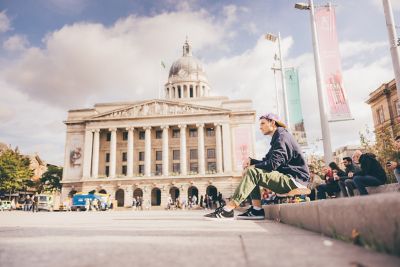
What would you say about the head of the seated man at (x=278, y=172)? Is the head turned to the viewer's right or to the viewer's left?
to the viewer's left

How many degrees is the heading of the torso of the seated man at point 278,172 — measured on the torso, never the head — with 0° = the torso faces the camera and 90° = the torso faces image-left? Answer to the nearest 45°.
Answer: approximately 90°

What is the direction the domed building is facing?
toward the camera

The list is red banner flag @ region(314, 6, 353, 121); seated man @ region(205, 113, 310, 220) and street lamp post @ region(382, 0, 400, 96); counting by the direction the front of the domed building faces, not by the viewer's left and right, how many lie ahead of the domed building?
3

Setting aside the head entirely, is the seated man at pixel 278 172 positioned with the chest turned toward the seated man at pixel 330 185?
no

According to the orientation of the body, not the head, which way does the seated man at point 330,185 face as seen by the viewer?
to the viewer's left

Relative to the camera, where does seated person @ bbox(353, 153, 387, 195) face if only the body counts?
to the viewer's left

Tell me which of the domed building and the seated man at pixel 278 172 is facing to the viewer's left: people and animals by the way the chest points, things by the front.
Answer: the seated man

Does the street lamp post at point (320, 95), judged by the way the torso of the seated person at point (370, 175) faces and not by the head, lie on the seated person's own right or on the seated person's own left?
on the seated person's own right

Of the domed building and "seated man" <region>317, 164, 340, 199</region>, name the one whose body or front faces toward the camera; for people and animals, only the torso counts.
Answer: the domed building

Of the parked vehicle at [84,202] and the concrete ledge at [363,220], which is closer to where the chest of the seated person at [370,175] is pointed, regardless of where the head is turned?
the parked vehicle

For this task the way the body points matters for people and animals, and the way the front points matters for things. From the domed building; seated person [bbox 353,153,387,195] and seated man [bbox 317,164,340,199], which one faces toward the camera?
the domed building
